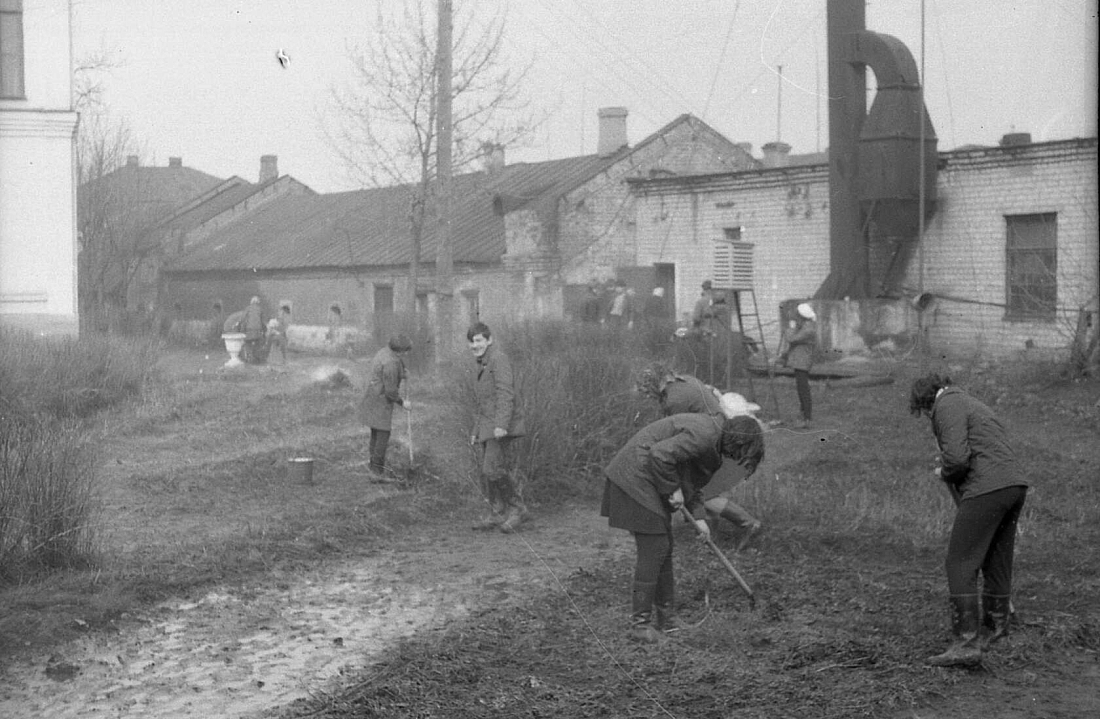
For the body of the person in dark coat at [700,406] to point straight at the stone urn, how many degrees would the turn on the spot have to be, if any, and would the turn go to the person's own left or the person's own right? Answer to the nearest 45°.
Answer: approximately 45° to the person's own right

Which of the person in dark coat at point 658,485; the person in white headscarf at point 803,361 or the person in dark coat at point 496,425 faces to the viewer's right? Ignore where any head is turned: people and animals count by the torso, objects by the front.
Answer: the person in dark coat at point 658,485

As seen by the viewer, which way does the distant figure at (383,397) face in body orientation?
to the viewer's right

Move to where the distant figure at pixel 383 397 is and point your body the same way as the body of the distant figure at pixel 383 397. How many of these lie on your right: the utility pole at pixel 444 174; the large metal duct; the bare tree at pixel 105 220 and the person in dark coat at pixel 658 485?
1

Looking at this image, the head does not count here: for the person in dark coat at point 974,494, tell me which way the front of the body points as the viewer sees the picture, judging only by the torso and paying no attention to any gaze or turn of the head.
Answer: to the viewer's left

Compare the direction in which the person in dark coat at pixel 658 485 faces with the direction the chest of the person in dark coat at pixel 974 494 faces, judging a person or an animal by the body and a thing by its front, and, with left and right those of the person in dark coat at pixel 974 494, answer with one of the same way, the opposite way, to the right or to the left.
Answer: the opposite way

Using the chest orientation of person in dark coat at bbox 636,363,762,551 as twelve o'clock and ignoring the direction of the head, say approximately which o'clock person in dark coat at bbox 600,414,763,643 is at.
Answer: person in dark coat at bbox 600,414,763,643 is roughly at 9 o'clock from person in dark coat at bbox 636,363,762,551.

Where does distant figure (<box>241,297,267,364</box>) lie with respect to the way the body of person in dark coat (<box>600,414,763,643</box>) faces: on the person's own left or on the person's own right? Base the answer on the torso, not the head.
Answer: on the person's own left

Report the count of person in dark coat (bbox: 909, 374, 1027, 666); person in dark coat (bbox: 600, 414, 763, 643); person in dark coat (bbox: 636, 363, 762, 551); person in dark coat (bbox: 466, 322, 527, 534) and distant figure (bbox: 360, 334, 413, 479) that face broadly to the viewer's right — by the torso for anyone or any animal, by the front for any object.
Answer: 2

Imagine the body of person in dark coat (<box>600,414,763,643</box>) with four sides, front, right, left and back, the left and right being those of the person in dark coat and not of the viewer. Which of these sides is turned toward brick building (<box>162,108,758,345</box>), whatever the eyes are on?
left

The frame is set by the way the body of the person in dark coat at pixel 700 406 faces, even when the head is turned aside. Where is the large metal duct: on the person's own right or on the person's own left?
on the person's own right

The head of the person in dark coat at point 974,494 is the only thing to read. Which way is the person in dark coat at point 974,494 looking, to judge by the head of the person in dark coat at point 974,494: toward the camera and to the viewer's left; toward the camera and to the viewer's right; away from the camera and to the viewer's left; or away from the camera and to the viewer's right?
away from the camera and to the viewer's left

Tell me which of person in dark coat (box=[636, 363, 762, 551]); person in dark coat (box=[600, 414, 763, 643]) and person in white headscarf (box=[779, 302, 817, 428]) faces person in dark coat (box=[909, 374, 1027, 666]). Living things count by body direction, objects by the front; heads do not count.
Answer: person in dark coat (box=[600, 414, 763, 643])

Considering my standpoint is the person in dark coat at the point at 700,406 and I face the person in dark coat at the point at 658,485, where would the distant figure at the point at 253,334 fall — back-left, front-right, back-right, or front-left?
back-right

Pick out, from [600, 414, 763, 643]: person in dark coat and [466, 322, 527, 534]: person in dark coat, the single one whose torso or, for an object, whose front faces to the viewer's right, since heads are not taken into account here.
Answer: [600, 414, 763, 643]: person in dark coat
